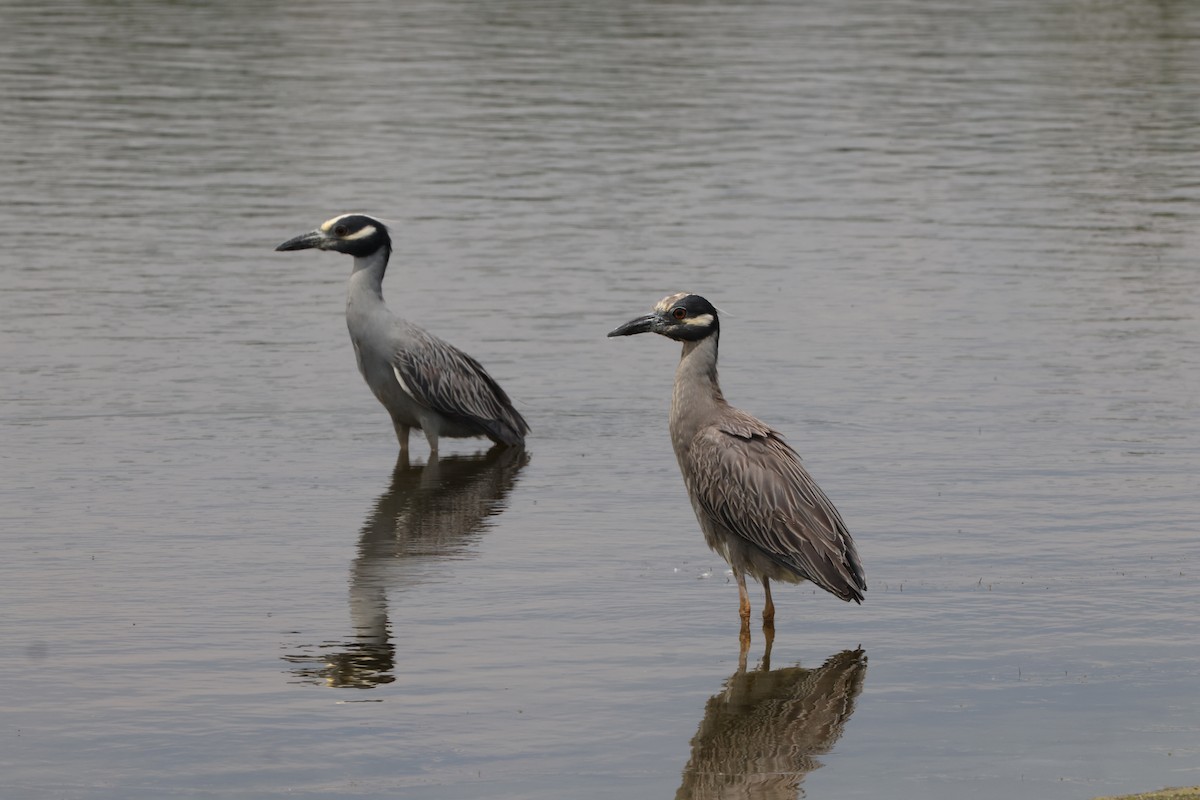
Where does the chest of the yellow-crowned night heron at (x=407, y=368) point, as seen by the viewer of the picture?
to the viewer's left

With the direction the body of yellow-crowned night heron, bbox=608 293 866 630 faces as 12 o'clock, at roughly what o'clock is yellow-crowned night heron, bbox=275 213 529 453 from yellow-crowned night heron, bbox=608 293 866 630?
yellow-crowned night heron, bbox=275 213 529 453 is roughly at 2 o'clock from yellow-crowned night heron, bbox=608 293 866 630.

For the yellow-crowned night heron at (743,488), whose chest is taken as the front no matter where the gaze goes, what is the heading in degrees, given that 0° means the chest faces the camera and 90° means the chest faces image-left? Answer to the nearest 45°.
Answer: approximately 90°

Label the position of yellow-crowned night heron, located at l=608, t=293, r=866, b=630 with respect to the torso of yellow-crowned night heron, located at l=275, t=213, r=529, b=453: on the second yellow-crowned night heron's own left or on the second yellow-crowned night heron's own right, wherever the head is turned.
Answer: on the second yellow-crowned night heron's own left

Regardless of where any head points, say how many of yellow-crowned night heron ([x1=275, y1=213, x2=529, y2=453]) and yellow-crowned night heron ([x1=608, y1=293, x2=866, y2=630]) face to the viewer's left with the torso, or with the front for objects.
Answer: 2
